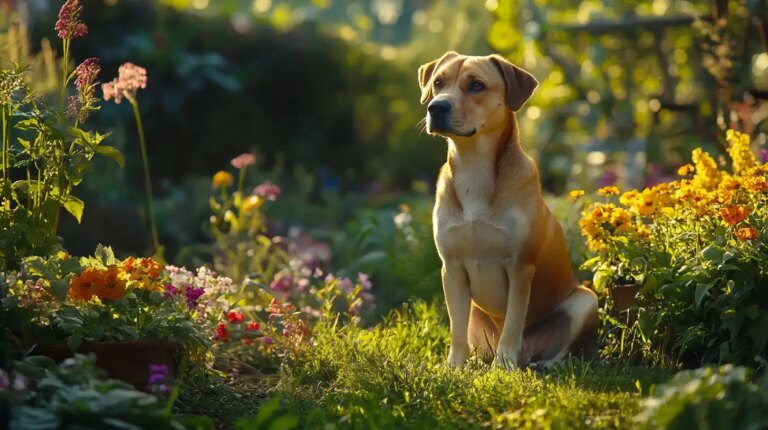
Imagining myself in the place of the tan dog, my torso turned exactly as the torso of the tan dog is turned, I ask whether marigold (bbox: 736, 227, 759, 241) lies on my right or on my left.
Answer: on my left

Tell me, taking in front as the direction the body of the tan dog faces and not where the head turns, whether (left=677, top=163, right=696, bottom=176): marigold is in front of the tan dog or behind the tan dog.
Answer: behind

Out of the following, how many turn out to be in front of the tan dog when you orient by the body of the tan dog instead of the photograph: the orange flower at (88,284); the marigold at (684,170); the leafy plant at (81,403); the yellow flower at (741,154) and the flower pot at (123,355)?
3

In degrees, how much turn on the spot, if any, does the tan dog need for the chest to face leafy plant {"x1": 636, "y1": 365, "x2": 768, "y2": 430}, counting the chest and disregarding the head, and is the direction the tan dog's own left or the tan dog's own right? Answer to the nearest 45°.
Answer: approximately 45° to the tan dog's own left

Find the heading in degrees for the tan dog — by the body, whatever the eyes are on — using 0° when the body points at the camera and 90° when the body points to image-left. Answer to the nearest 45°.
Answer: approximately 45°

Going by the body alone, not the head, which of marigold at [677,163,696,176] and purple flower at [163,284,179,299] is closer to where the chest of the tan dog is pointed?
the purple flower

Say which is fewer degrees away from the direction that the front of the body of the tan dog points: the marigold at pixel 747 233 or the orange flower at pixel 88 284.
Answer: the orange flower

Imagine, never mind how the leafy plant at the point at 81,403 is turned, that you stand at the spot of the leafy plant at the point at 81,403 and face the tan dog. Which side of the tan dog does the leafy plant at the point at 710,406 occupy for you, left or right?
right

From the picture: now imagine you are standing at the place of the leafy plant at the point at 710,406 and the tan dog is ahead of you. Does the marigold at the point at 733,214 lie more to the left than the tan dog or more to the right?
right

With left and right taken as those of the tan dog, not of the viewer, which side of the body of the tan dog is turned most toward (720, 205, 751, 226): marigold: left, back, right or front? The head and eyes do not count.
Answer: left
